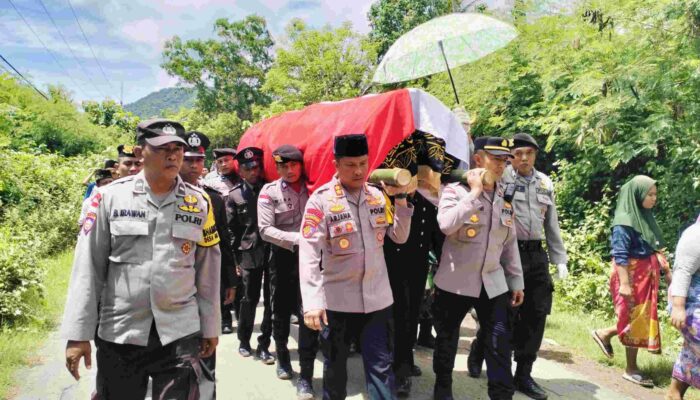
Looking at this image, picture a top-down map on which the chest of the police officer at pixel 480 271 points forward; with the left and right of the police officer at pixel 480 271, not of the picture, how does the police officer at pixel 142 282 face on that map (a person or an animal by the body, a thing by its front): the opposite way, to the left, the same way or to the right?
the same way

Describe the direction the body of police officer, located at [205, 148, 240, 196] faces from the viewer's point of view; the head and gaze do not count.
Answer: toward the camera

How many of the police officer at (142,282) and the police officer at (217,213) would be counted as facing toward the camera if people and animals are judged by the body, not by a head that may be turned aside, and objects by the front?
2

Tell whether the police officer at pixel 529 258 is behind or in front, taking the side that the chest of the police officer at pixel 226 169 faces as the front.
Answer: in front

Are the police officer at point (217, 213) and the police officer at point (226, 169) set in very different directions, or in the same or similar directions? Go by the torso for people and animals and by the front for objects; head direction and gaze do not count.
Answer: same or similar directions

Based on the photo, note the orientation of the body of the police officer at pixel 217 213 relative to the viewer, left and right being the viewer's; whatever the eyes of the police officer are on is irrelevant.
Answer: facing the viewer

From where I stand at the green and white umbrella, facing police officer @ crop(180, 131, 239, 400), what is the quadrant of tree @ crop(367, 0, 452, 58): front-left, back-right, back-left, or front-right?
back-right

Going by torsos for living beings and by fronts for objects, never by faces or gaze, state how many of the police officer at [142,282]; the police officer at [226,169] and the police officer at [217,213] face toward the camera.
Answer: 3

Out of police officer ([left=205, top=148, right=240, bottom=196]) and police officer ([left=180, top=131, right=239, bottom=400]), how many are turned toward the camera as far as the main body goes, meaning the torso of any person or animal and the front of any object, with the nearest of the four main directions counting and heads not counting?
2

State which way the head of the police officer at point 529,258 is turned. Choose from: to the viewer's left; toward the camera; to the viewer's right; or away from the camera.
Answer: toward the camera

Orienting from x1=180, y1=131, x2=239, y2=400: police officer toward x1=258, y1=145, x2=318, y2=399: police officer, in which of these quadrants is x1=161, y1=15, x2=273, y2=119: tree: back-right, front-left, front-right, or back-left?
front-left

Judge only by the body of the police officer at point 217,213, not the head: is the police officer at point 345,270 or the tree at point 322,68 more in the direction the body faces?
the police officer

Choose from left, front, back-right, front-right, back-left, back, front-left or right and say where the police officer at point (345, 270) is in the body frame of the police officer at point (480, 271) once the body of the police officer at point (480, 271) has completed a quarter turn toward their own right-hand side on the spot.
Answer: front

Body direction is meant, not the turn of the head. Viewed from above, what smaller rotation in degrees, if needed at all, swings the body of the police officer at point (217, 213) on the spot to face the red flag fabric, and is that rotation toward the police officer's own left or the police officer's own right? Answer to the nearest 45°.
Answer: approximately 90° to the police officer's own left

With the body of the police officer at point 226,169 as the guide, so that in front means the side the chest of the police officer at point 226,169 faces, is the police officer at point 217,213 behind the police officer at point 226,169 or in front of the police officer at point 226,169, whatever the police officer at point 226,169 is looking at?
in front

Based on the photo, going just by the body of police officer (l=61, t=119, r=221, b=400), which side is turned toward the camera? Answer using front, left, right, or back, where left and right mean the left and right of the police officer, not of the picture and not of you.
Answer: front
